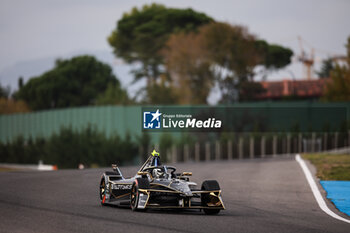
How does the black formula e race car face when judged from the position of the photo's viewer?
facing the viewer and to the right of the viewer
